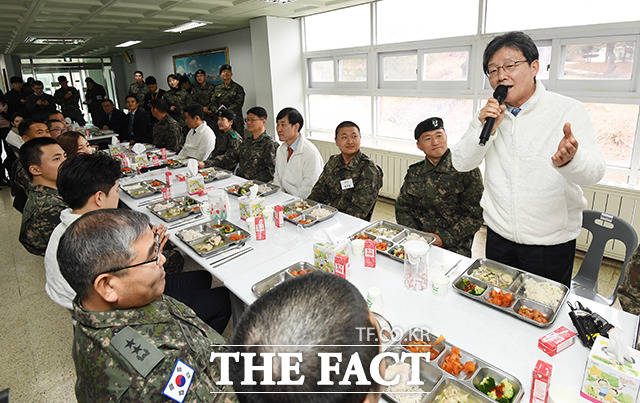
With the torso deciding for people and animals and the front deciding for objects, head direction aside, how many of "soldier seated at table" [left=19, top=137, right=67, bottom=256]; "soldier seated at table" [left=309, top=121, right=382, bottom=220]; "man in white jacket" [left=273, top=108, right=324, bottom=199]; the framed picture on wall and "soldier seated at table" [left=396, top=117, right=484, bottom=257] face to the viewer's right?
1

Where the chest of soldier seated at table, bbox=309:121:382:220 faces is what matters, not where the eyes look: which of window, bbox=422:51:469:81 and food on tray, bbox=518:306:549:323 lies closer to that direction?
the food on tray

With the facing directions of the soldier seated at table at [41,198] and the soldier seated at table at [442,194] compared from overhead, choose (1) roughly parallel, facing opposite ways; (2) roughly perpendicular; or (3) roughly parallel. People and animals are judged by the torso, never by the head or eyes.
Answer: roughly parallel, facing opposite ways

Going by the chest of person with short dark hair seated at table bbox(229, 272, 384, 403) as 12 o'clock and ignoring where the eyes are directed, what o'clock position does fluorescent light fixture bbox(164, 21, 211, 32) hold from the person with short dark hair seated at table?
The fluorescent light fixture is roughly at 10 o'clock from the person with short dark hair seated at table.

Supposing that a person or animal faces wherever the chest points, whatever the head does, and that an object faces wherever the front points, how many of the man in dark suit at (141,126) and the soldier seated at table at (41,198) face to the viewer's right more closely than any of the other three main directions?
1

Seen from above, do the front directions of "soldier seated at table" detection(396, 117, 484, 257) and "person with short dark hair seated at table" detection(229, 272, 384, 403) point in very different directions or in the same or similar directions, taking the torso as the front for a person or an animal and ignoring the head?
very different directions

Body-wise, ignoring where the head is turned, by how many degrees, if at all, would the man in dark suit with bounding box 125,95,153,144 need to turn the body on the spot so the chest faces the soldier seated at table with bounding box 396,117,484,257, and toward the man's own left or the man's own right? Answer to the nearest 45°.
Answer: approximately 45° to the man's own left

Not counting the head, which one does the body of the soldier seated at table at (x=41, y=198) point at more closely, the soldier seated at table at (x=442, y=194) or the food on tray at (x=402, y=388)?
the soldier seated at table

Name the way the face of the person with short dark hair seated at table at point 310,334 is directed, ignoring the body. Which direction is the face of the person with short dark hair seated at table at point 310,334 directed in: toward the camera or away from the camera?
away from the camera

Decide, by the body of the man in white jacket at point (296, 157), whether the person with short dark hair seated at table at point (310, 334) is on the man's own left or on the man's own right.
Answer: on the man's own left

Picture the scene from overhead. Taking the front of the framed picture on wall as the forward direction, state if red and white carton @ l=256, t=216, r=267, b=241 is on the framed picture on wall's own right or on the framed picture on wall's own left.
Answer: on the framed picture on wall's own left

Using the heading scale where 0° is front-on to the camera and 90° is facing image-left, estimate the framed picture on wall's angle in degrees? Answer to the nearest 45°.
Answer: approximately 45°

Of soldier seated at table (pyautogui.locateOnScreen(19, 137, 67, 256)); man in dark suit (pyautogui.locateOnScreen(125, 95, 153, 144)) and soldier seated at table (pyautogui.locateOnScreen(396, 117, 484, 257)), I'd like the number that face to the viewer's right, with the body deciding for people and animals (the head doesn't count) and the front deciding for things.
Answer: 1

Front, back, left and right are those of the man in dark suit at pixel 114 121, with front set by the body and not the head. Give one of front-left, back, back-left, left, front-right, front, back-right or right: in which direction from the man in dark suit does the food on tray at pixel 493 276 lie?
front-left

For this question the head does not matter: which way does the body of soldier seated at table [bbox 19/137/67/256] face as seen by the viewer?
to the viewer's right

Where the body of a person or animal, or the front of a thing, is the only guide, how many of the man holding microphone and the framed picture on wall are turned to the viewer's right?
0

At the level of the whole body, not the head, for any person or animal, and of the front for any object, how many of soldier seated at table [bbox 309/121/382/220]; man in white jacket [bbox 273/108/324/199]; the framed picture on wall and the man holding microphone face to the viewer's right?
0

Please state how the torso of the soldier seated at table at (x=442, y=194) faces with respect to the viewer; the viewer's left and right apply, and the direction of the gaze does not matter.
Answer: facing the viewer and to the left of the viewer

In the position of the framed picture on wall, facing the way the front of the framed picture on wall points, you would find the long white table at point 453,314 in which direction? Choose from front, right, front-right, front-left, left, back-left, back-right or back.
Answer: front-left

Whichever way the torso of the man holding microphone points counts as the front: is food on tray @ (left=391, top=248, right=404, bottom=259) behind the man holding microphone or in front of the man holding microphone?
in front
